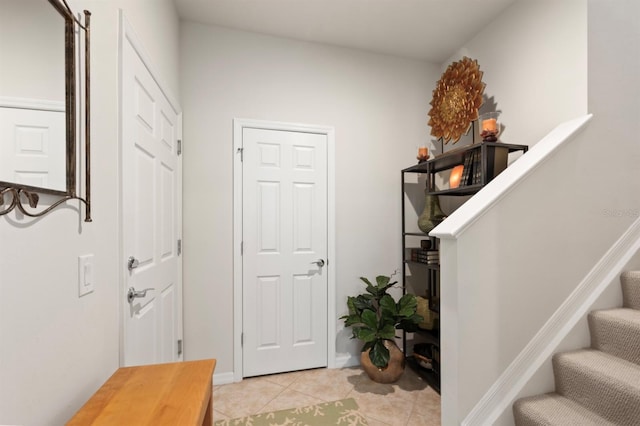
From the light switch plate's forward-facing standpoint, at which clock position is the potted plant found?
The potted plant is roughly at 10 o'clock from the light switch plate.

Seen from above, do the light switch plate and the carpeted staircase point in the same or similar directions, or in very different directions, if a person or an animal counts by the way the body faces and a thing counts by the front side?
very different directions

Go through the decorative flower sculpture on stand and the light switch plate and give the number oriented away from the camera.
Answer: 0

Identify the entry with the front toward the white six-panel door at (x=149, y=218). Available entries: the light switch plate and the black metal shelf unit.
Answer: the black metal shelf unit

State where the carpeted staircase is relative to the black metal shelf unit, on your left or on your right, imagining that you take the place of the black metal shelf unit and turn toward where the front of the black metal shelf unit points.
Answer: on your left

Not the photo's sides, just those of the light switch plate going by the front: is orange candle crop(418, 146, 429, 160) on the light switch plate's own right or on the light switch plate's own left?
on the light switch plate's own left
